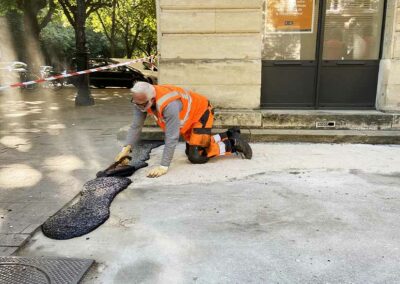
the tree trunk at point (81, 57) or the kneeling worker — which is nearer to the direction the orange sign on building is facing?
the kneeling worker

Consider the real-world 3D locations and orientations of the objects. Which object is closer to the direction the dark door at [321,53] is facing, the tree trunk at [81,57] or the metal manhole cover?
the metal manhole cover

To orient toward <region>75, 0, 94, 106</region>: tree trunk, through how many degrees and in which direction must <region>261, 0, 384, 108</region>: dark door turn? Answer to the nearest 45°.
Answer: approximately 135° to its right

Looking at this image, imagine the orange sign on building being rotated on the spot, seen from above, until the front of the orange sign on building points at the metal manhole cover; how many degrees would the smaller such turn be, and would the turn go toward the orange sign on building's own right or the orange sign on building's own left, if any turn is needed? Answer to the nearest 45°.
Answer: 0° — it already faces it

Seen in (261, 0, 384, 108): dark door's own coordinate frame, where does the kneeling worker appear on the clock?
The kneeling worker is roughly at 1 o'clock from the dark door.

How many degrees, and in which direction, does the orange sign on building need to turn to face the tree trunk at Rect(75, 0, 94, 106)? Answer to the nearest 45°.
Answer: approximately 135° to its right
